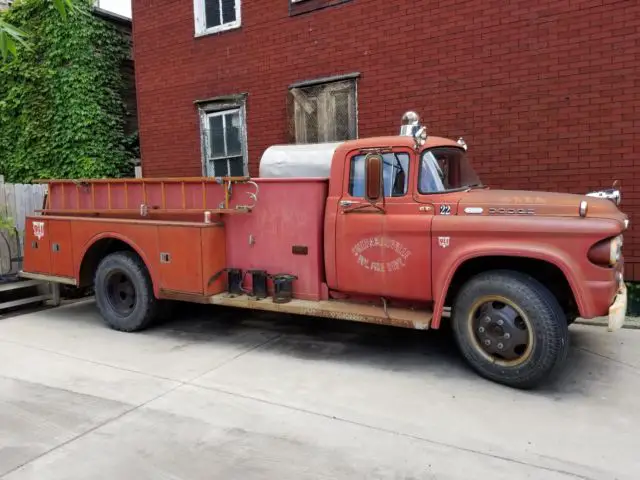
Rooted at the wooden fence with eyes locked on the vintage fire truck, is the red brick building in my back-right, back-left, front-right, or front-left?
front-left

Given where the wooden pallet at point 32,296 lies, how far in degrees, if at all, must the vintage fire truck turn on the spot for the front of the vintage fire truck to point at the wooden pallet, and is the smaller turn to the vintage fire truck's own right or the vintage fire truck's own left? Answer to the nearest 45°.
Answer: approximately 180°

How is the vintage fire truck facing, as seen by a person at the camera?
facing the viewer and to the right of the viewer

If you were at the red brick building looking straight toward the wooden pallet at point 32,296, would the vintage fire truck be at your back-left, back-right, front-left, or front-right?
front-left

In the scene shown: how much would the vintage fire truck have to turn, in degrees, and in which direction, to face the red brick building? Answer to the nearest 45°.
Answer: approximately 135° to its left

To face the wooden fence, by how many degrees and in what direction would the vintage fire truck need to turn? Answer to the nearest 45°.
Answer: approximately 180°
